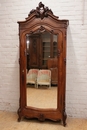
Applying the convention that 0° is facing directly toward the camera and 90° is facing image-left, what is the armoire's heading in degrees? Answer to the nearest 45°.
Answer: approximately 0°
